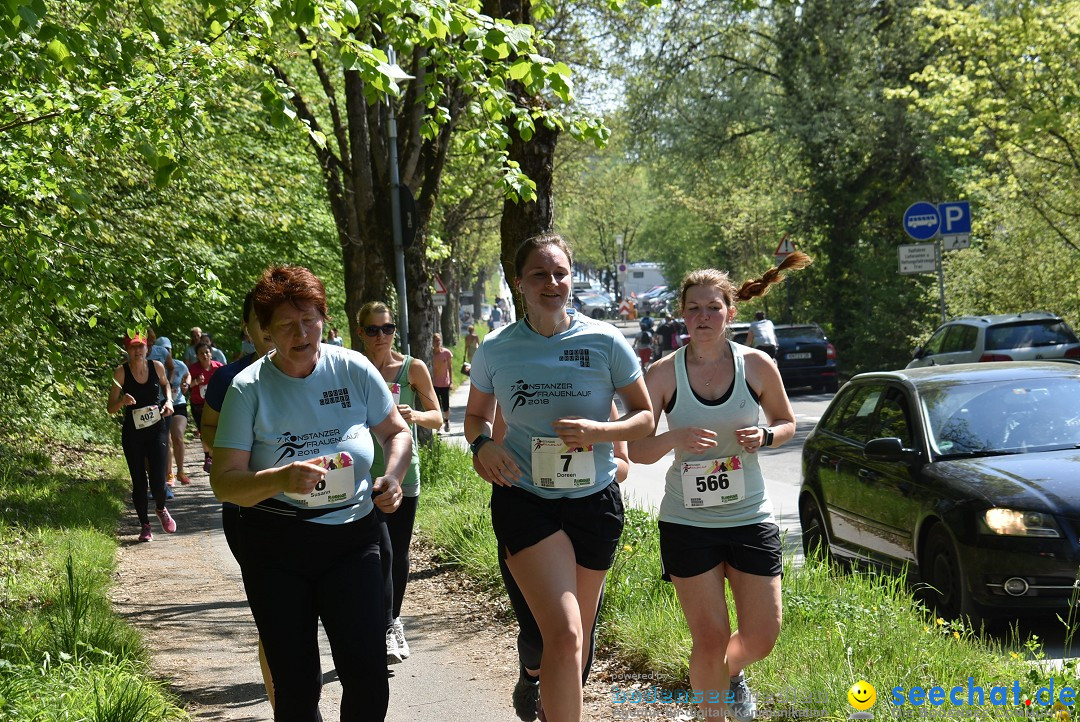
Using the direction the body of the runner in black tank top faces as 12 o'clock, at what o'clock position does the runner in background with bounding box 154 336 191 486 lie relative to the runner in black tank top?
The runner in background is roughly at 6 o'clock from the runner in black tank top.

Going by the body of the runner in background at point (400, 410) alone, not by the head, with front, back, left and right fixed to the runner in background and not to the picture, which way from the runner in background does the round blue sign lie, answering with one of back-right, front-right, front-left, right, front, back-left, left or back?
back-left

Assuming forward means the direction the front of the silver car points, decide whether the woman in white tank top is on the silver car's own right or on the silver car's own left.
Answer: on the silver car's own left

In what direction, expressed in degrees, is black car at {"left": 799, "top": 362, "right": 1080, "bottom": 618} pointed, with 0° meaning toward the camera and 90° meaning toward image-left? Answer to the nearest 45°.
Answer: approximately 315°

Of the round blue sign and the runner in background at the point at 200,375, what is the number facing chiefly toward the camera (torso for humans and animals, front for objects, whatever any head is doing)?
2

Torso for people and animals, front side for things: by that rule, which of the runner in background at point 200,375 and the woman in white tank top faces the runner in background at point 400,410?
the runner in background at point 200,375

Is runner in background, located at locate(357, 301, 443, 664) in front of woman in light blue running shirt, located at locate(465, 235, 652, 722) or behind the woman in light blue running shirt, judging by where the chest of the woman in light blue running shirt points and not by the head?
behind

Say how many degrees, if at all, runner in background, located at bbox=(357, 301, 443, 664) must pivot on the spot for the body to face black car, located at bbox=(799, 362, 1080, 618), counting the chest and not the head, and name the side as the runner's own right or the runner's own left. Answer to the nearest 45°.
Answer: approximately 90° to the runner's own left

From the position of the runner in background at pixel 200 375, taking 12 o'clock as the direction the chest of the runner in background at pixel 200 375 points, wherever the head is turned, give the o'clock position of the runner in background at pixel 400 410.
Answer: the runner in background at pixel 400 410 is roughly at 12 o'clock from the runner in background at pixel 200 375.

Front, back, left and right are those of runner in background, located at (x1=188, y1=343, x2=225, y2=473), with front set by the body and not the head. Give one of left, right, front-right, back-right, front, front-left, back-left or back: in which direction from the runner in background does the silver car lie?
left

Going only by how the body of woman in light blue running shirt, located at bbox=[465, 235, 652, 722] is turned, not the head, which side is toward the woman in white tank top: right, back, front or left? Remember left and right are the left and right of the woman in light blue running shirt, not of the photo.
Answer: left

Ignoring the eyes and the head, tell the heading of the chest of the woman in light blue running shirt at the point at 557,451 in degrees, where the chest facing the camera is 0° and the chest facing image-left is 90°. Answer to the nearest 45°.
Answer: approximately 0°

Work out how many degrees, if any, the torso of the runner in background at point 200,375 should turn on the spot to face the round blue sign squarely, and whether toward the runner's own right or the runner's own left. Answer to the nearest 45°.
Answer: approximately 90° to the runner's own left
